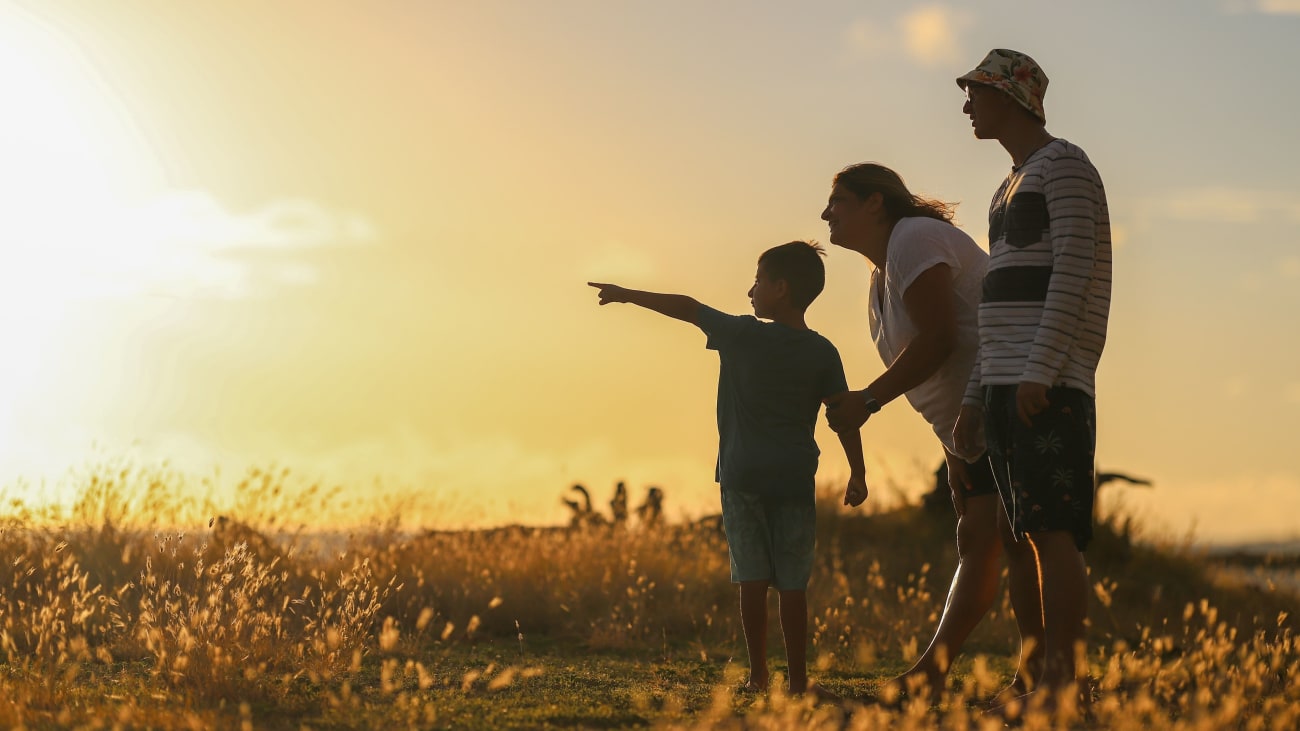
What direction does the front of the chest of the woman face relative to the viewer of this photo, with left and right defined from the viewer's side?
facing to the left of the viewer

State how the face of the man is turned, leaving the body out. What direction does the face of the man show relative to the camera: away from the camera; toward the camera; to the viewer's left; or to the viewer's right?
to the viewer's left

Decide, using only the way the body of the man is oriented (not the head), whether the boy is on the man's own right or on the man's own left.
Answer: on the man's own right

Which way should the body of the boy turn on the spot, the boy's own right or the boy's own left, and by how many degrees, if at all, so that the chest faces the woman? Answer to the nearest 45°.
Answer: approximately 135° to the boy's own right

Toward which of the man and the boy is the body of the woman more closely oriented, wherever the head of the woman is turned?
the boy

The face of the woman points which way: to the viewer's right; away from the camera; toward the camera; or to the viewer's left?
to the viewer's left

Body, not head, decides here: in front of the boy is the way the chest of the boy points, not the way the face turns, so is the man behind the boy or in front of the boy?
behind

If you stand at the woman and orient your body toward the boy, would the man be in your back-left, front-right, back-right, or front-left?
back-left

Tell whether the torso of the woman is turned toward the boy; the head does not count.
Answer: yes

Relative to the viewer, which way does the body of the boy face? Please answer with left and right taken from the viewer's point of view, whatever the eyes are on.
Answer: facing away from the viewer and to the left of the viewer
